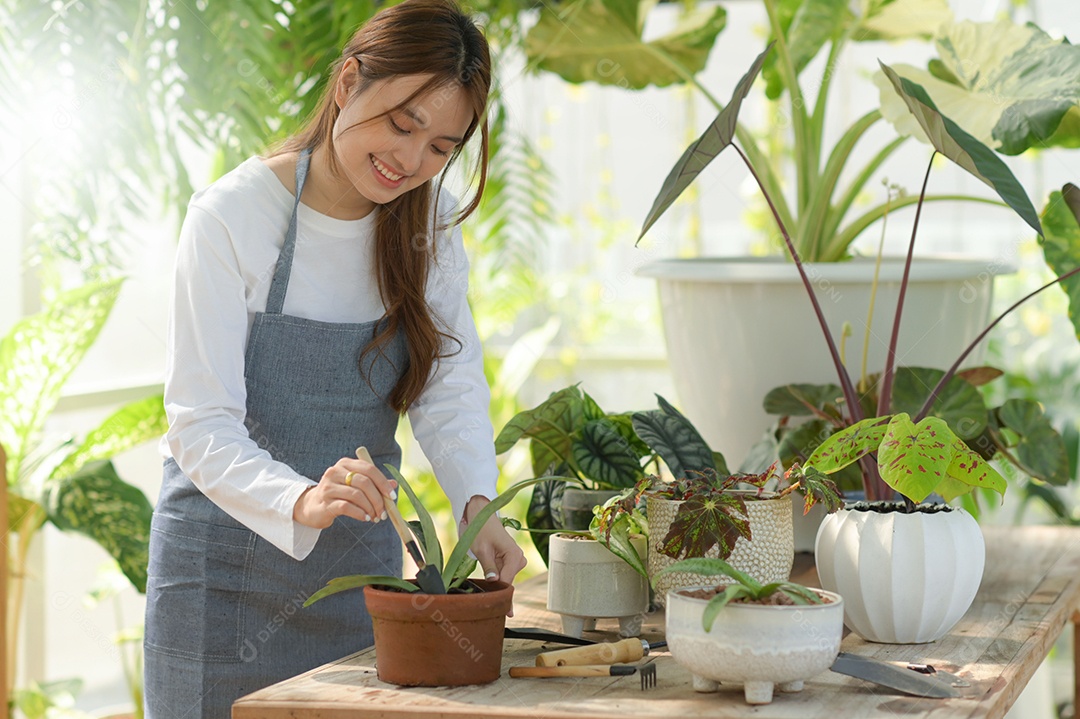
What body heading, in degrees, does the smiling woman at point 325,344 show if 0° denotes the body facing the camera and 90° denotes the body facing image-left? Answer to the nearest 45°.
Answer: approximately 315°
